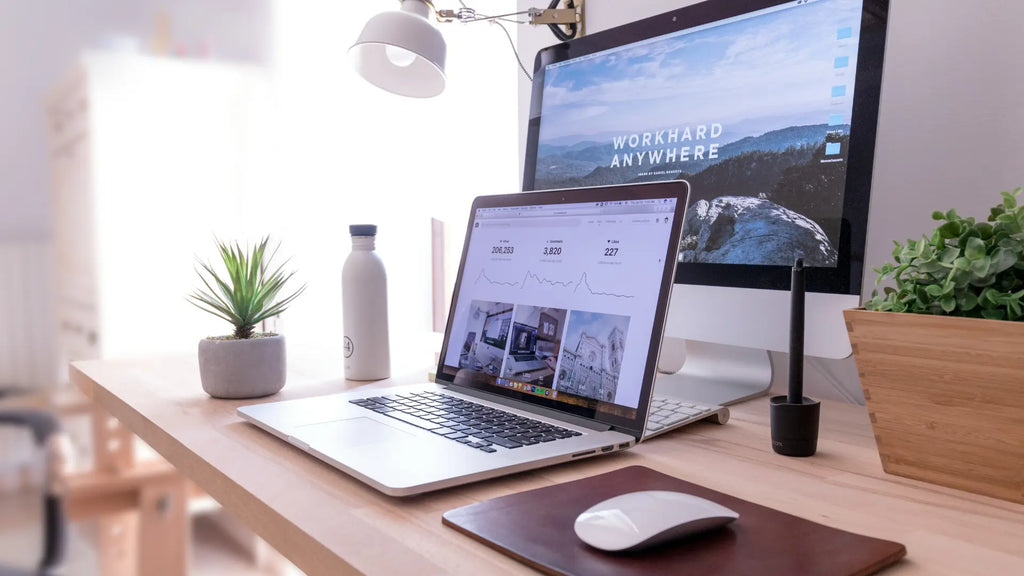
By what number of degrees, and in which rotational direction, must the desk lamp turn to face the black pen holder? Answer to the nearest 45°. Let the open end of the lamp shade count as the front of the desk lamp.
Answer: approximately 90° to its left

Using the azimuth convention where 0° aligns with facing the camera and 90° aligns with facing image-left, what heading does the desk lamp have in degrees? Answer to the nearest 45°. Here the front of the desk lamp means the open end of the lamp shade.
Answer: approximately 45°

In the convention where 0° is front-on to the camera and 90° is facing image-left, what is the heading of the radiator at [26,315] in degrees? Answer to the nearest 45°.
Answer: approximately 0°

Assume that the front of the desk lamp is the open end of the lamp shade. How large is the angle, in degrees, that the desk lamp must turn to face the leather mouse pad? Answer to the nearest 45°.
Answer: approximately 45° to its left

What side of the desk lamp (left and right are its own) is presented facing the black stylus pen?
left

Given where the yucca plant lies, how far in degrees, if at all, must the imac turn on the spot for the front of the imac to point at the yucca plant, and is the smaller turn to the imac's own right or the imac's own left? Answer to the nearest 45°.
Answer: approximately 45° to the imac's own right

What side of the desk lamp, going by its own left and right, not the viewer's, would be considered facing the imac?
left
